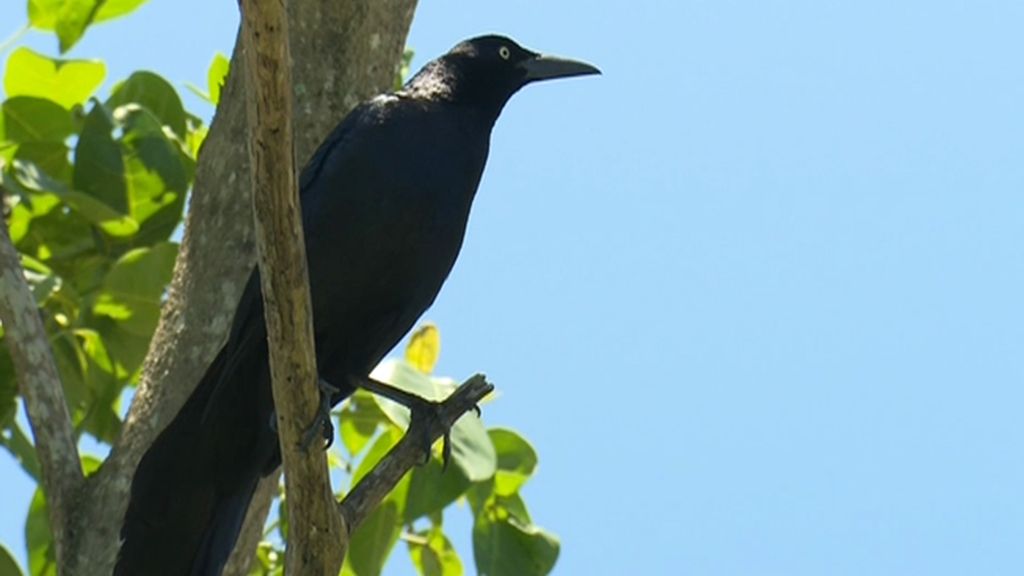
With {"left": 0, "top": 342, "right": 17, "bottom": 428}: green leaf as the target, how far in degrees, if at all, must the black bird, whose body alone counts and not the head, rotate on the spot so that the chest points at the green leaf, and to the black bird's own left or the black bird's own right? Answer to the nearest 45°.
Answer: approximately 135° to the black bird's own left

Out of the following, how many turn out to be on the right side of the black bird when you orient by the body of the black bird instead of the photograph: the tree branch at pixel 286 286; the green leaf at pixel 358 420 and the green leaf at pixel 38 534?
1

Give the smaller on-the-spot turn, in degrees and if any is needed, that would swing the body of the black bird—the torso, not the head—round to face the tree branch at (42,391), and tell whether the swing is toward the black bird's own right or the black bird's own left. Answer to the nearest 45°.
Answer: approximately 180°

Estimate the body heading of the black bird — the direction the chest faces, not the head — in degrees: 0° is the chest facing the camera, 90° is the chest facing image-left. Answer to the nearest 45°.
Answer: approximately 270°

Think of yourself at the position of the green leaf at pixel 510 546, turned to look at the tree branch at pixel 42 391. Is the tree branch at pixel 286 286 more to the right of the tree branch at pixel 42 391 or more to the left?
left

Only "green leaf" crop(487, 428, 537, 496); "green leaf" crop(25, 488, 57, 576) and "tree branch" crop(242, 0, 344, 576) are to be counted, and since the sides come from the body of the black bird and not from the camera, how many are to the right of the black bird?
1

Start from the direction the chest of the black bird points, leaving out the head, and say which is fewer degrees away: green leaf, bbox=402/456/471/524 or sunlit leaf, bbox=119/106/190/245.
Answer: the green leaf
